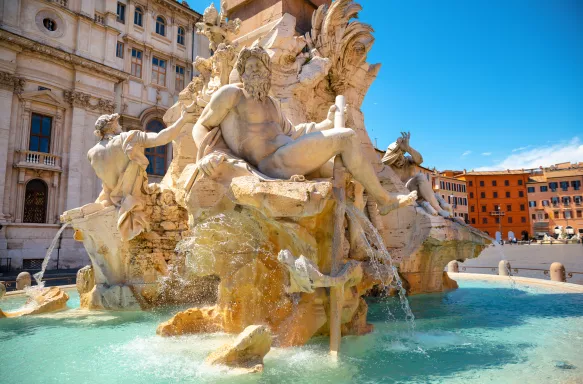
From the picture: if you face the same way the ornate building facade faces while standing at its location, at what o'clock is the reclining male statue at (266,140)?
The reclining male statue is roughly at 1 o'clock from the ornate building facade.

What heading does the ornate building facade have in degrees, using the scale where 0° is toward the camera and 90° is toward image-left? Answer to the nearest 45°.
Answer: approximately 315°
